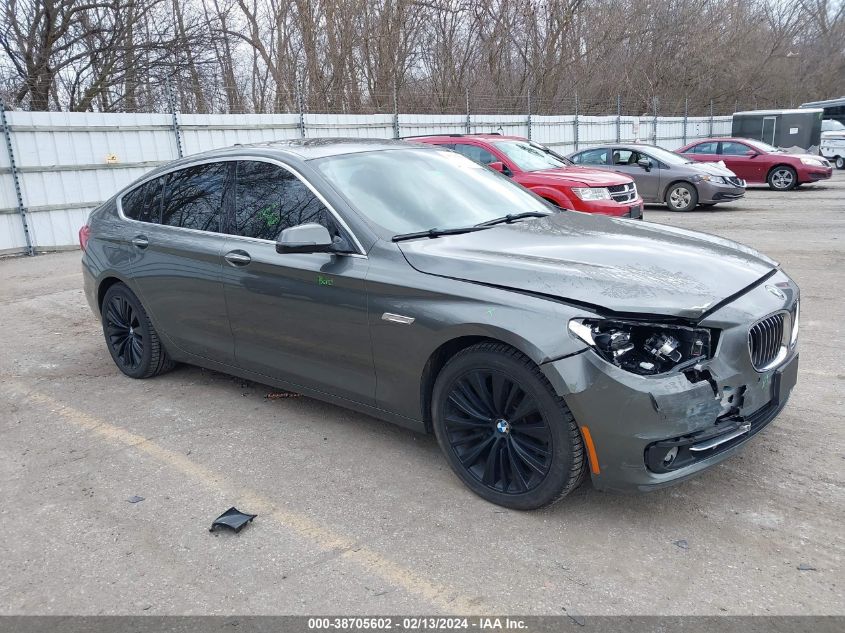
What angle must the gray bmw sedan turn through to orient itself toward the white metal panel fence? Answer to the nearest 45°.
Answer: approximately 180°

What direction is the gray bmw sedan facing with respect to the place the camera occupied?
facing the viewer and to the right of the viewer

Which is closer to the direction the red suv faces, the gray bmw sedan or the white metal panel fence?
the gray bmw sedan

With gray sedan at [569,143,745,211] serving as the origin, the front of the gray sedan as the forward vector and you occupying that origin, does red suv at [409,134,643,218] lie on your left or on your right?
on your right

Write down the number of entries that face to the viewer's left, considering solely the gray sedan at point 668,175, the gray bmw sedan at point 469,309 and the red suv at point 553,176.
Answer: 0

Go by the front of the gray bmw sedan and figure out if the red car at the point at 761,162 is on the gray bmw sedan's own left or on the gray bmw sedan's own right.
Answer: on the gray bmw sedan's own left

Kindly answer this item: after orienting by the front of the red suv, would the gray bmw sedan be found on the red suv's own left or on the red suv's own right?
on the red suv's own right

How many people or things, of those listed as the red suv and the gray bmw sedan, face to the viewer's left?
0

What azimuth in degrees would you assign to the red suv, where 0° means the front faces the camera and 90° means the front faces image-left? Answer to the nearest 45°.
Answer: approximately 315°

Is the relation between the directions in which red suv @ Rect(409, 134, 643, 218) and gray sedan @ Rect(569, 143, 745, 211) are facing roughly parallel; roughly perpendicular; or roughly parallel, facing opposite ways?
roughly parallel

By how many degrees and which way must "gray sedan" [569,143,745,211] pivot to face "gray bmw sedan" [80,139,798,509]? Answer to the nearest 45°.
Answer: approximately 45° to its right

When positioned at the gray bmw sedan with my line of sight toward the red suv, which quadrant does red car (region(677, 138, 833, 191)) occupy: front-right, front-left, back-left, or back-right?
front-right
